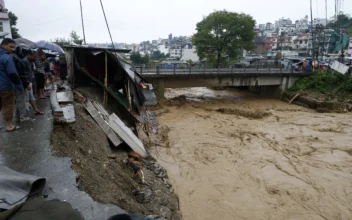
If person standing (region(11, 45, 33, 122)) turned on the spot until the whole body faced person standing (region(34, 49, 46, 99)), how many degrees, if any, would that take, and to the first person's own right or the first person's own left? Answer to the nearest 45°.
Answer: approximately 90° to the first person's own left

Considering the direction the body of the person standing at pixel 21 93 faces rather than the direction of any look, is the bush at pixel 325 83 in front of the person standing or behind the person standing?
in front

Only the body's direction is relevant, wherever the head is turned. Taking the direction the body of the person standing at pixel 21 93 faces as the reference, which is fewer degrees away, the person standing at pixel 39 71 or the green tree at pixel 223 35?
the green tree

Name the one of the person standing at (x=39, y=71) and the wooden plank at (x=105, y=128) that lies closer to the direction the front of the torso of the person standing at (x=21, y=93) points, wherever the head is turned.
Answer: the wooden plank

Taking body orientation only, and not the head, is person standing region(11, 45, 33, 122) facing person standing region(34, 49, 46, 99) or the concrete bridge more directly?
the concrete bridge

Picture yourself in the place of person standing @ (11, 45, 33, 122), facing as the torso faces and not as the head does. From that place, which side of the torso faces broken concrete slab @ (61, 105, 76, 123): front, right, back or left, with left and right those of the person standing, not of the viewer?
front

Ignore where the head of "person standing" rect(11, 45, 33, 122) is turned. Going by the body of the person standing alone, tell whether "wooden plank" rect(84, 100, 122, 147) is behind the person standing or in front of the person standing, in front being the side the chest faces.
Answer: in front

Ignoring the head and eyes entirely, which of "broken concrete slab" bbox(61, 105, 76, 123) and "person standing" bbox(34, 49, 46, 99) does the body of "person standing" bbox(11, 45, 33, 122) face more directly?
the broken concrete slab

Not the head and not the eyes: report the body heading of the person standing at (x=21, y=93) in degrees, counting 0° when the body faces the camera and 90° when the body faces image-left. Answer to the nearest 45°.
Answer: approximately 270°
